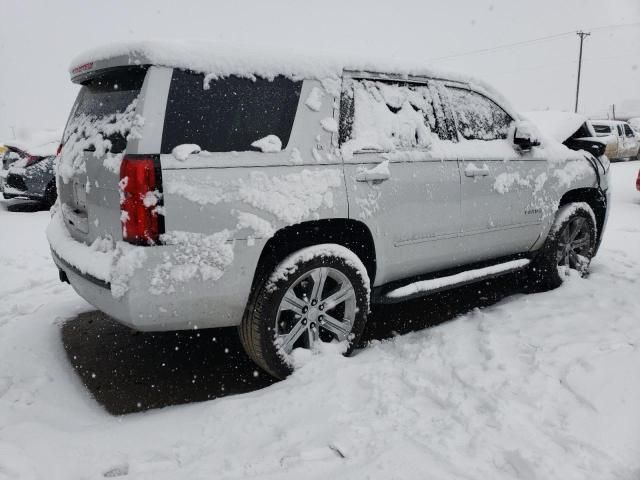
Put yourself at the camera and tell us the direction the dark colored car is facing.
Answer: facing the viewer and to the left of the viewer

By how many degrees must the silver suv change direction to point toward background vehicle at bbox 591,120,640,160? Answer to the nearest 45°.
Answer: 0° — it already faces it

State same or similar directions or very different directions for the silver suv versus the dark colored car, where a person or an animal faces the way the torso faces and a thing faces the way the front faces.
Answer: very different directions

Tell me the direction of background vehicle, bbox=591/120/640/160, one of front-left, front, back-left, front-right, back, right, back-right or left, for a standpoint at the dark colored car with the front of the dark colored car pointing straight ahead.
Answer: back-left

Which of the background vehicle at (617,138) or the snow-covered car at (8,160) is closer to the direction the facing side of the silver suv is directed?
the background vehicle

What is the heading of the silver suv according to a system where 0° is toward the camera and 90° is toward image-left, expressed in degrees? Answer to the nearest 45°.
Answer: approximately 225°

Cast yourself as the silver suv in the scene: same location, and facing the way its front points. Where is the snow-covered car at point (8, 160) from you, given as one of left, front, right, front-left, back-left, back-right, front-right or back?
left
